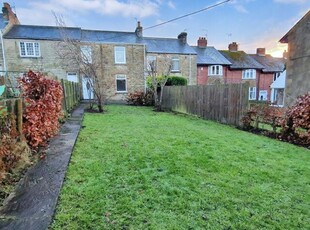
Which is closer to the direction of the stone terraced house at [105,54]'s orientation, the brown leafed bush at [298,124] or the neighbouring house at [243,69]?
the brown leafed bush

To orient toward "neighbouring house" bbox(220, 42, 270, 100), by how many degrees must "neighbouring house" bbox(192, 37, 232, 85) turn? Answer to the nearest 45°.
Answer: approximately 135° to its left

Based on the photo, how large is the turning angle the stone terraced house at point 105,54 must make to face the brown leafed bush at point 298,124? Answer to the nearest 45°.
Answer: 0° — it already faces it

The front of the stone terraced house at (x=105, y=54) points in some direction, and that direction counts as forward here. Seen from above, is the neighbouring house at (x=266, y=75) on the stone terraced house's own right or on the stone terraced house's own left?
on the stone terraced house's own left

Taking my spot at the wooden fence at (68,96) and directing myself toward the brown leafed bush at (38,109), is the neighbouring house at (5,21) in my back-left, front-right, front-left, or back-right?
back-right

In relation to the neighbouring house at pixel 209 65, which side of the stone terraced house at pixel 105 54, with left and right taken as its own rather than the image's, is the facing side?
left

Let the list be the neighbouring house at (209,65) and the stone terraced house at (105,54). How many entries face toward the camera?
2

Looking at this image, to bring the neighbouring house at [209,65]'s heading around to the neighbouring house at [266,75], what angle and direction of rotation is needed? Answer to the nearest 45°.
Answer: approximately 135° to its left

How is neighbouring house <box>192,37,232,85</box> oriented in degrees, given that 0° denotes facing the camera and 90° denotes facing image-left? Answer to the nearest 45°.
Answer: approximately 0°

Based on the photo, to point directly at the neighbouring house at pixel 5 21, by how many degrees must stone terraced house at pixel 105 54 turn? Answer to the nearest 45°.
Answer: approximately 90° to its right

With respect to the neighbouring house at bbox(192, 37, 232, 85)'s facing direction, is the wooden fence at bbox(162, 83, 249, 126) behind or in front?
in front

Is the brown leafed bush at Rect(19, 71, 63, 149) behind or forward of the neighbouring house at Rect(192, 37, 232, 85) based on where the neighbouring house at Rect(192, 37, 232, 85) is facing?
forward
